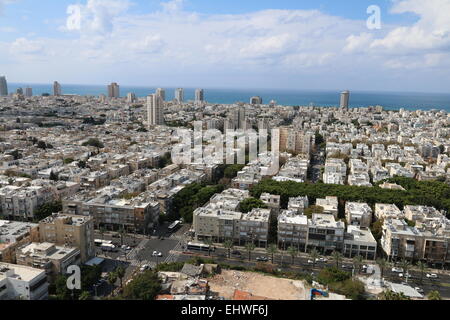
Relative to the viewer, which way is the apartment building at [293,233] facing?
toward the camera

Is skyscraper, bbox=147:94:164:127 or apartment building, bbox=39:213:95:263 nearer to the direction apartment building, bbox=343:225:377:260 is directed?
the apartment building

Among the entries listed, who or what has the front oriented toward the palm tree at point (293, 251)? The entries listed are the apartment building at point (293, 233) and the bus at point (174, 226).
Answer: the apartment building

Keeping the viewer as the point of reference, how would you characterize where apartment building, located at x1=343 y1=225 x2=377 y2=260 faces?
facing the viewer

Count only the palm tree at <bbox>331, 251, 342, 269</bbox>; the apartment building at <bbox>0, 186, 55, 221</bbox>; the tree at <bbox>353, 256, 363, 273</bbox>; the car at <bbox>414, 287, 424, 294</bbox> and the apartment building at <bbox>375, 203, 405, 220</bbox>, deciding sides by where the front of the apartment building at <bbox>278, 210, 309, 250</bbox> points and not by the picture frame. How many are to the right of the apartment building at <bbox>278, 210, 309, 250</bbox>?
1

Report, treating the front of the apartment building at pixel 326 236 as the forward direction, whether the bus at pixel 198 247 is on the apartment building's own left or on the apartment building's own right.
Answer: on the apartment building's own right

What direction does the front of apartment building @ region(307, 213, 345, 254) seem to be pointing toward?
toward the camera

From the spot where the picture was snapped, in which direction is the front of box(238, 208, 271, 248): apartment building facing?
facing the viewer

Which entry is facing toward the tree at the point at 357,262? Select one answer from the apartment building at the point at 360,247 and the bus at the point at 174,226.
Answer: the apartment building

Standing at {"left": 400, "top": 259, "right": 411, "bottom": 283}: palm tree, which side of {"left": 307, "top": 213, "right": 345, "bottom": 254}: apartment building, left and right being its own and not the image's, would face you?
left

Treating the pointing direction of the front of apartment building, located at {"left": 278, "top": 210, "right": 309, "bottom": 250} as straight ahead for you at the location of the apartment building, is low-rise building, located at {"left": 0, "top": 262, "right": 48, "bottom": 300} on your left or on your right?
on your right

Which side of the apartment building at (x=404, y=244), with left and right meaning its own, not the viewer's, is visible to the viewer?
front

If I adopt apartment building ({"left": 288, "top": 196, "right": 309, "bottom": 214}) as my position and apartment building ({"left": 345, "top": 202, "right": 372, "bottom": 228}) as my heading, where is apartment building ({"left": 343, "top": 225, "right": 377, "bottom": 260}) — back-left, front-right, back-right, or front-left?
front-right

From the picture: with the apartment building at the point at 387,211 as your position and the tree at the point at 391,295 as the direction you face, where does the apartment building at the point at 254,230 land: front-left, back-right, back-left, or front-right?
front-right
